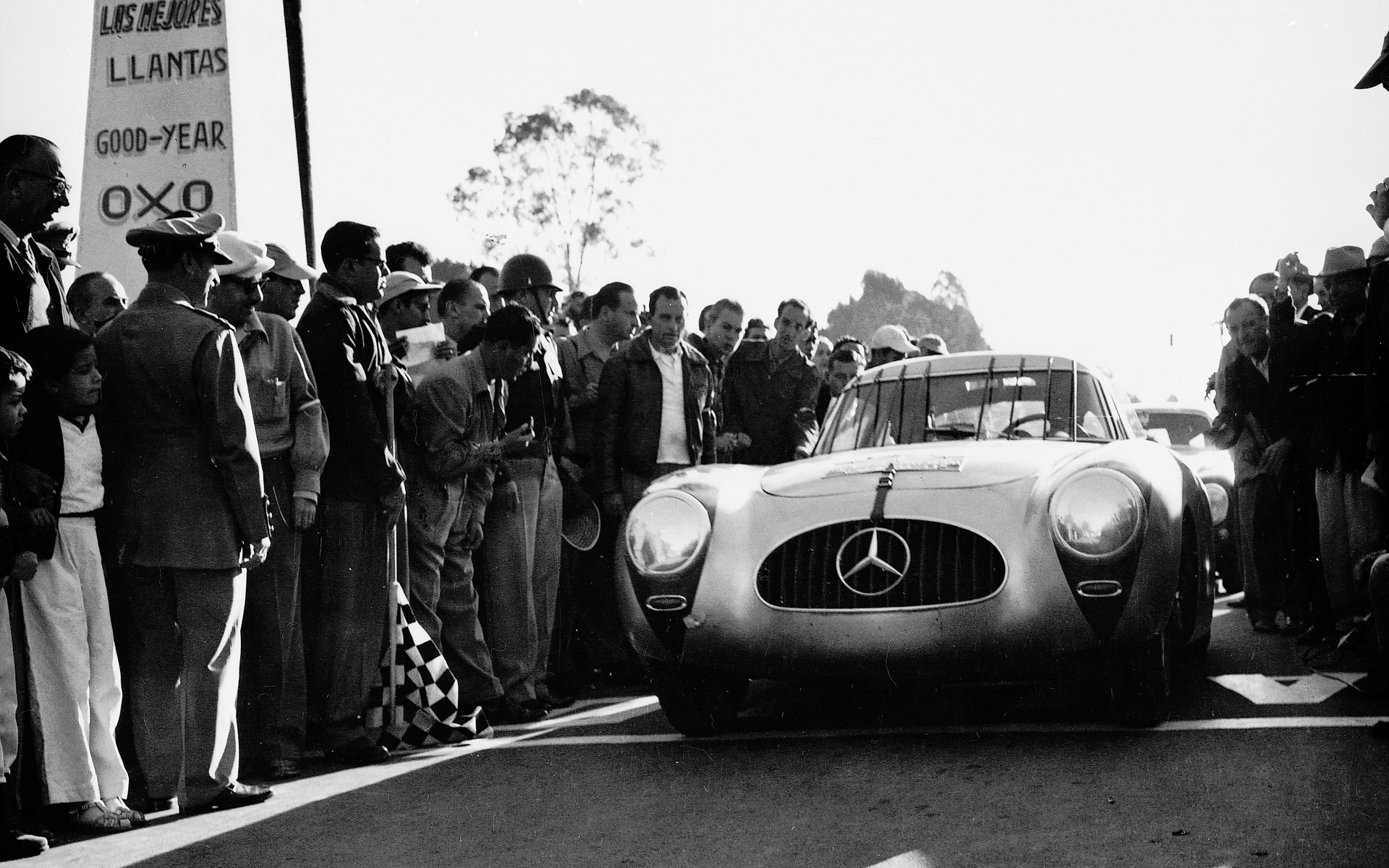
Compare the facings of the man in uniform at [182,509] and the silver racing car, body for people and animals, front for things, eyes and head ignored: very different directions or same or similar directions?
very different directions

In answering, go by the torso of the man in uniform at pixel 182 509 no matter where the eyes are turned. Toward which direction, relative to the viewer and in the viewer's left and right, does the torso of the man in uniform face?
facing away from the viewer and to the right of the viewer

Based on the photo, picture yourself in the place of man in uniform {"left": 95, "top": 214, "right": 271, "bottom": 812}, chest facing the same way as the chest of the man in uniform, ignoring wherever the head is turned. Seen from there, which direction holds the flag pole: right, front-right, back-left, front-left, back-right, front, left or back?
front-left

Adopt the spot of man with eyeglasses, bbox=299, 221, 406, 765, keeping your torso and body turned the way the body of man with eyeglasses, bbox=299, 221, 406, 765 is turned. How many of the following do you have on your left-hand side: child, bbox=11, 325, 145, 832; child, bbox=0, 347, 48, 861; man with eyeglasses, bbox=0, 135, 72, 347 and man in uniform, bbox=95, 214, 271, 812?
0

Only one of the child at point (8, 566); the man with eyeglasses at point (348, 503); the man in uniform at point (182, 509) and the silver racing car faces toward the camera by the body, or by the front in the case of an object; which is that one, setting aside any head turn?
the silver racing car

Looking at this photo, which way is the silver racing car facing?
toward the camera

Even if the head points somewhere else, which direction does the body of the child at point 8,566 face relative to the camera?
to the viewer's right

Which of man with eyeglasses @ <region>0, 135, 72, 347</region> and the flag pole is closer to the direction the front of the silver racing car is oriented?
the man with eyeglasses

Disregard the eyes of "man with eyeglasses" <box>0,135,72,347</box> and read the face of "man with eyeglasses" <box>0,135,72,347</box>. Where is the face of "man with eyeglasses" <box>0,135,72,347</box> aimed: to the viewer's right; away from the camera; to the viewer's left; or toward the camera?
to the viewer's right

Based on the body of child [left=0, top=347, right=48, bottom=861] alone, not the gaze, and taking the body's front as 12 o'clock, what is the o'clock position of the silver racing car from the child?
The silver racing car is roughly at 12 o'clock from the child.

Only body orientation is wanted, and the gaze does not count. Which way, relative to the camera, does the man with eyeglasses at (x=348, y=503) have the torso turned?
to the viewer's right

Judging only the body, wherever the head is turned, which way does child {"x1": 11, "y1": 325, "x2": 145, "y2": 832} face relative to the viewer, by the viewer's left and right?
facing the viewer and to the right of the viewer

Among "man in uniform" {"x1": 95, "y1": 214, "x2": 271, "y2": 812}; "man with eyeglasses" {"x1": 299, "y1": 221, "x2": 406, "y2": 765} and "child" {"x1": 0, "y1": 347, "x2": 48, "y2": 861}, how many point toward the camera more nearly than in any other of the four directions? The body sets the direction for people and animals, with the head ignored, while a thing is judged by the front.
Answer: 0

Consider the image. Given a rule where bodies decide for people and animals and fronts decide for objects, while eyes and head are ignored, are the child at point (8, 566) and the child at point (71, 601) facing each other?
no

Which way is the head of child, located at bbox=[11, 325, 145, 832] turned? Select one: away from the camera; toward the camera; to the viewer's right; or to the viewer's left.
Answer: to the viewer's right

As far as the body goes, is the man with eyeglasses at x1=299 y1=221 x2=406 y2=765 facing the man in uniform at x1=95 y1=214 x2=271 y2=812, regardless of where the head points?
no

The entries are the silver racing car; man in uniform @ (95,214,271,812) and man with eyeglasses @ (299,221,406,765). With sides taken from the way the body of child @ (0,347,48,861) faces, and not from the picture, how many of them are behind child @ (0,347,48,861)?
0

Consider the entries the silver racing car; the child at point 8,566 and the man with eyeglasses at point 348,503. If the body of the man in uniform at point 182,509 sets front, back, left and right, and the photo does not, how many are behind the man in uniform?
1
